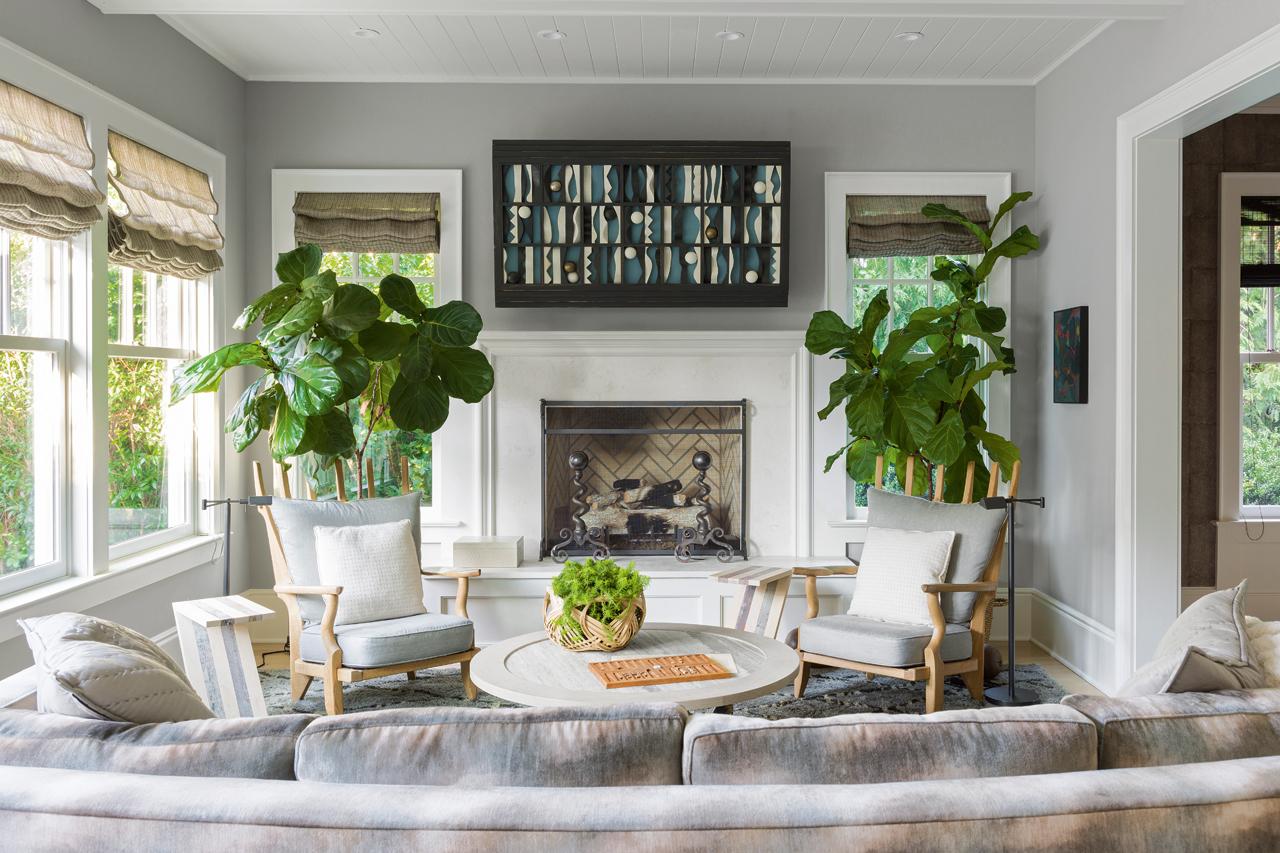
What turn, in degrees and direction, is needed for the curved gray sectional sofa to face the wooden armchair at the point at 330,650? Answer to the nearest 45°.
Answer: approximately 45° to its left

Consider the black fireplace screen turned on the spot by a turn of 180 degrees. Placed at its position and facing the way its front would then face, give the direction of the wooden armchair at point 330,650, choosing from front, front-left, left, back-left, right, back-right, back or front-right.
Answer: back-left

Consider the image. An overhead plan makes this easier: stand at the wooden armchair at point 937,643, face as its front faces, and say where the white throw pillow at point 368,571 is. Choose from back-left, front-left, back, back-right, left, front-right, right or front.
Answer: front-right

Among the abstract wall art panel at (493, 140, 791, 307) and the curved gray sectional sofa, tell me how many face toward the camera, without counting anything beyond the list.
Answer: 1

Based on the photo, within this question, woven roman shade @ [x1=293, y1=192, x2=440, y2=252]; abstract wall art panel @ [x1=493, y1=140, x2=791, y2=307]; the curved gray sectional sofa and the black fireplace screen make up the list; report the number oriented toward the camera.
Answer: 3

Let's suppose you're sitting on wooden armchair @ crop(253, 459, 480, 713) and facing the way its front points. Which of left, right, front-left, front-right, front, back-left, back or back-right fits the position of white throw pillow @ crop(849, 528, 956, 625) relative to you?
front-left

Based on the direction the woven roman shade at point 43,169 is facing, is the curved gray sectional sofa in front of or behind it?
in front

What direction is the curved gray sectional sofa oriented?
away from the camera

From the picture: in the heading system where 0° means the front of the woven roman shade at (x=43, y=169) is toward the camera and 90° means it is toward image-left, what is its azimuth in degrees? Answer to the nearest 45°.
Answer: approximately 315°

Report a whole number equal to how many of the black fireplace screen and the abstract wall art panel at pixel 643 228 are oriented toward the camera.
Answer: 2

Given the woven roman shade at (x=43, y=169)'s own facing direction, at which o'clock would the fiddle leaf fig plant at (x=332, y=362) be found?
The fiddle leaf fig plant is roughly at 10 o'clock from the woven roman shade.

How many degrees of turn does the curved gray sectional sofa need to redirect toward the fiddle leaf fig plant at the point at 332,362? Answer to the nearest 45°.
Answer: approximately 45° to its left

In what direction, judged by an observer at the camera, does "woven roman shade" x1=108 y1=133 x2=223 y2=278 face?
facing the viewer and to the right of the viewer
